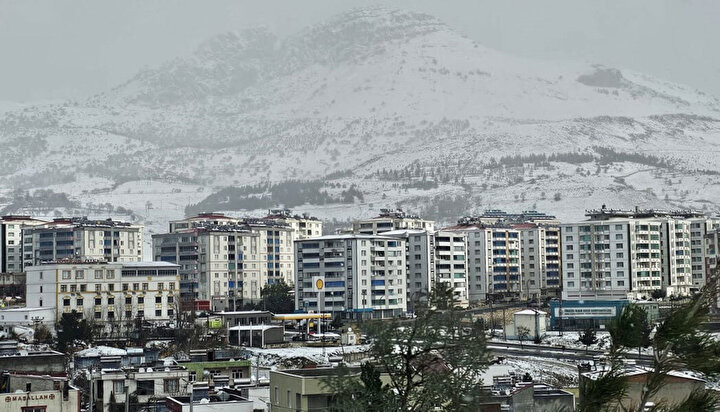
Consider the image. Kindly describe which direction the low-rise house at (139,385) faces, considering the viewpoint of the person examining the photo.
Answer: facing the viewer

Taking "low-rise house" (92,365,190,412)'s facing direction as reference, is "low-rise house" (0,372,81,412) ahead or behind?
ahead
